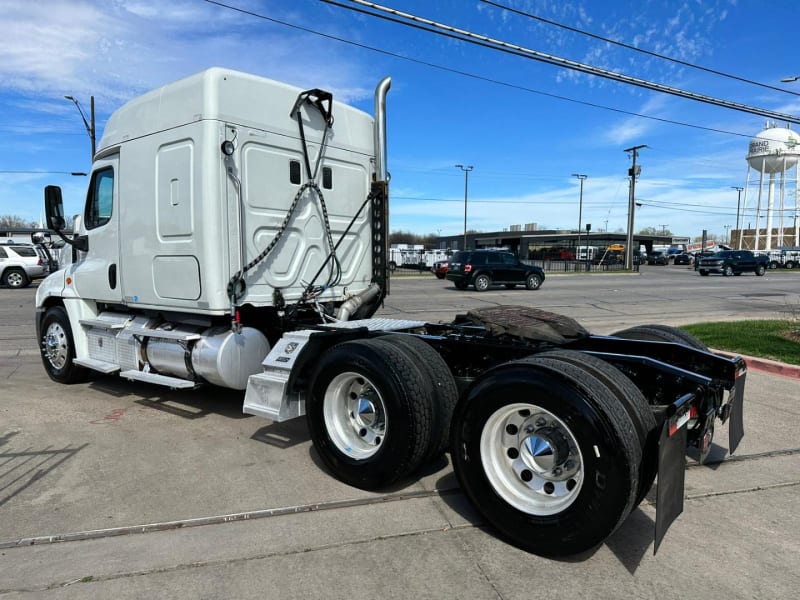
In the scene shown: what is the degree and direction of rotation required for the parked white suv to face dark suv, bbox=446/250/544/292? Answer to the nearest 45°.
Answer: approximately 135° to its left

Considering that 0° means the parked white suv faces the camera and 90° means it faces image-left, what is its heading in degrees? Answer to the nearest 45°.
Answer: approximately 90°

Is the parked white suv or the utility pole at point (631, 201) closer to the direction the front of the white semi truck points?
the parked white suv

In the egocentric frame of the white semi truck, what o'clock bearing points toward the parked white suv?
The parked white suv is roughly at 12 o'clock from the white semi truck.

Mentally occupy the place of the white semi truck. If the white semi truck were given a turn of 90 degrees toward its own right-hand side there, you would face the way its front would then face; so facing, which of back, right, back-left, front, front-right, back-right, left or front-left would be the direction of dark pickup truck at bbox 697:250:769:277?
front

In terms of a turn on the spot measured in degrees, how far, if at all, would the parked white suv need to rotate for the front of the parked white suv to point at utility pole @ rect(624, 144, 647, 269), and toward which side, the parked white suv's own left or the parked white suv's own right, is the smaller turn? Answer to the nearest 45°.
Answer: approximately 180°

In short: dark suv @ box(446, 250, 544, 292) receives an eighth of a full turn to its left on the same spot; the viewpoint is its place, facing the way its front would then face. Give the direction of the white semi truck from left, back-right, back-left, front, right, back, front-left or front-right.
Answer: back

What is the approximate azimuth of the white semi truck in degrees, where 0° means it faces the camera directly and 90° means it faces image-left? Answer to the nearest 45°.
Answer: approximately 135°

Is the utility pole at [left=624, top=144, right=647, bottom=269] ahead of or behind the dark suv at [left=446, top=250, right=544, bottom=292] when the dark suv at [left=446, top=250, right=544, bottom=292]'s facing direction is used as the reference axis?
ahead

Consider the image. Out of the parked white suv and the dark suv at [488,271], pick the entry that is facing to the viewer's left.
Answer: the parked white suv

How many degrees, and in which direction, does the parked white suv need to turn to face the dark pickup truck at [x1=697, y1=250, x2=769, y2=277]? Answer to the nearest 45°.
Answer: approximately 180°

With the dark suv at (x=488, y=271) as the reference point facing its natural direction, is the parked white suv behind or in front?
behind

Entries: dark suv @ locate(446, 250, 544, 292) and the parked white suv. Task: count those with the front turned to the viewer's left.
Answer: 1

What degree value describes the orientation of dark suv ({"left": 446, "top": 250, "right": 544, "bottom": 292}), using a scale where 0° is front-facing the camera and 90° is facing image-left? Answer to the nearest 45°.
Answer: approximately 225°

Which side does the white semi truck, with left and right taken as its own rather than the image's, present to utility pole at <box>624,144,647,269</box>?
right
